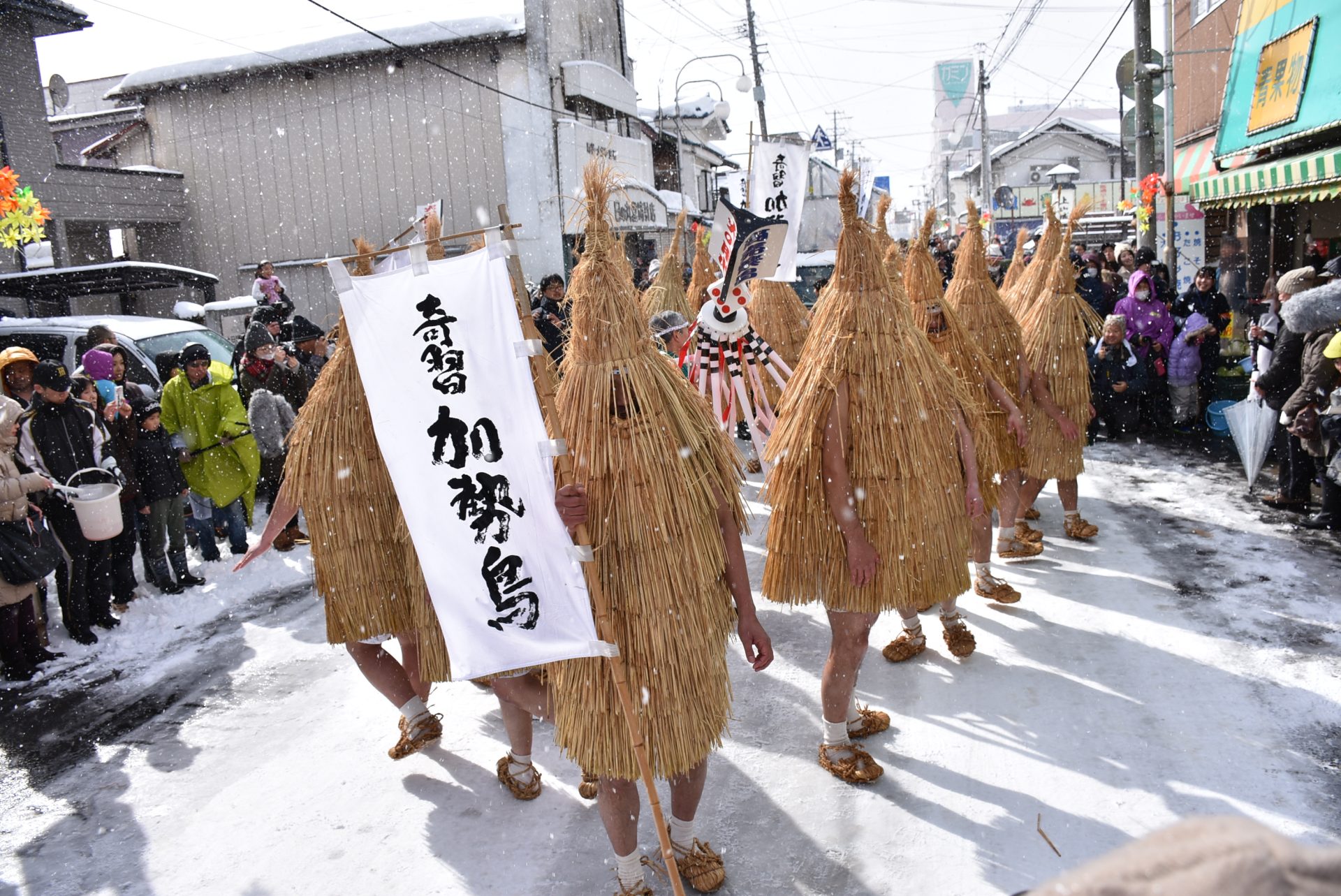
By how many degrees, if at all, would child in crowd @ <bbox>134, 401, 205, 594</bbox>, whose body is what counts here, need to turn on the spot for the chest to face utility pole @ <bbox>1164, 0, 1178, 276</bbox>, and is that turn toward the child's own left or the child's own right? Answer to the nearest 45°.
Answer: approximately 45° to the child's own left

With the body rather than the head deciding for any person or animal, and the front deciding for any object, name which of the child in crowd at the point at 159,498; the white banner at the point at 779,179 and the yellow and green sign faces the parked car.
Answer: the yellow and green sign

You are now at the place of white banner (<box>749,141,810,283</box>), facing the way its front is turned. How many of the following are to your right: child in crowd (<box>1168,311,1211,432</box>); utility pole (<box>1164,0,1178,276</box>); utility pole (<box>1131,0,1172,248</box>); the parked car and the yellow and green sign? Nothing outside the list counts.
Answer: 1

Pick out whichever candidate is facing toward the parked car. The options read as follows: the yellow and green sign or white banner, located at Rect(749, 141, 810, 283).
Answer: the yellow and green sign

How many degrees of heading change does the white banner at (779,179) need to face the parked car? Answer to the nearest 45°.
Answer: approximately 90° to its right

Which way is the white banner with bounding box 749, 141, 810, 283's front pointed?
toward the camera

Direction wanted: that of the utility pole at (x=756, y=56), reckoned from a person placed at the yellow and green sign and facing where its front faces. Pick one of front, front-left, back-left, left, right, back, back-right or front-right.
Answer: right

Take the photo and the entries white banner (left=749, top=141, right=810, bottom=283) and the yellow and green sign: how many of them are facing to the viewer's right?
0

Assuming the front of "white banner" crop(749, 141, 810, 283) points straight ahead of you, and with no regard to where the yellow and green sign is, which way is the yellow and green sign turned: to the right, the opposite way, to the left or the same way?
to the right

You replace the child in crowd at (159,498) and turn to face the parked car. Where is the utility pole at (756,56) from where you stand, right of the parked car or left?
right

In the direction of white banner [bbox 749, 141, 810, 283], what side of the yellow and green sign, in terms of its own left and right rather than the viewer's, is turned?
front
